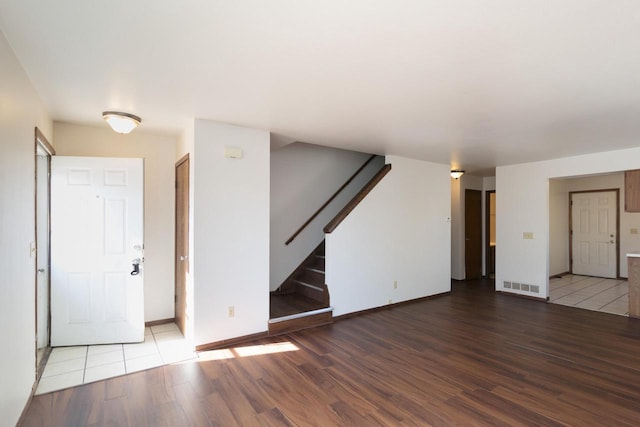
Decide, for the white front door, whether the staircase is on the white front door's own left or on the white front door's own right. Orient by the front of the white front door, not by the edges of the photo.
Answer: on the white front door's own left

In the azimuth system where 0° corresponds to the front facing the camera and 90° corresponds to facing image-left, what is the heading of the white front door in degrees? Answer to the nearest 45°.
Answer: approximately 0°

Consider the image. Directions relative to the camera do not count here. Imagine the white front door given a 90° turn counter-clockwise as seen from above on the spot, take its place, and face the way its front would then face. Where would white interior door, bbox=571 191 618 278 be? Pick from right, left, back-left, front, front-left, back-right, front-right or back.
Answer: front
